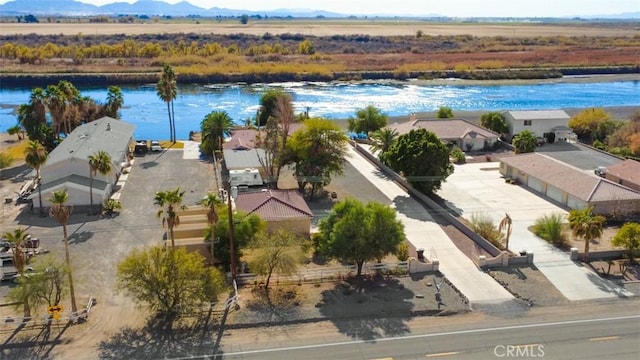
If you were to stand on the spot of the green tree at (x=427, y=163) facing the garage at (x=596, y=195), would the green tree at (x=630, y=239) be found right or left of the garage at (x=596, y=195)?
right

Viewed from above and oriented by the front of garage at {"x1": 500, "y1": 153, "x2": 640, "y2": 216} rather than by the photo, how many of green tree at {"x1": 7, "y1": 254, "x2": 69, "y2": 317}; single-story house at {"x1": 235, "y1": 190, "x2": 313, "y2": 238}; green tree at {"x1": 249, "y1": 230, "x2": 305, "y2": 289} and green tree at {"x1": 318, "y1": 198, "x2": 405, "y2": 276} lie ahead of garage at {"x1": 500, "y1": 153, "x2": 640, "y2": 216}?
4

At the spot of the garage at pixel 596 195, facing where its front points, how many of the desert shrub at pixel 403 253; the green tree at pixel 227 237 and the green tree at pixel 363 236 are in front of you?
3

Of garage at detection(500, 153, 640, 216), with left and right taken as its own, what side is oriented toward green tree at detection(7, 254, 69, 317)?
front

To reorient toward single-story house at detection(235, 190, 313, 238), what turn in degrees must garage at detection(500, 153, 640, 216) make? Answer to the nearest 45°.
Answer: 0° — it already faces it

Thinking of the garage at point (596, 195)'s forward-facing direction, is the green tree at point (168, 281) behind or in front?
in front

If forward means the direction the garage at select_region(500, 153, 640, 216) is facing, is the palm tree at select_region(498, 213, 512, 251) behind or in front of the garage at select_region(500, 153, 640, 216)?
in front

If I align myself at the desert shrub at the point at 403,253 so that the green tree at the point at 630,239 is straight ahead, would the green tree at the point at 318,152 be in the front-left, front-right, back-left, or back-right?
back-left

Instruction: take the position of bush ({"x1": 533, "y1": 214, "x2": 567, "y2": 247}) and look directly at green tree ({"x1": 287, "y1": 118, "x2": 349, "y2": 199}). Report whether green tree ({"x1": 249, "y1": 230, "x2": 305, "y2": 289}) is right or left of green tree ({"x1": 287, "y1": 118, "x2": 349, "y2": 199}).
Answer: left

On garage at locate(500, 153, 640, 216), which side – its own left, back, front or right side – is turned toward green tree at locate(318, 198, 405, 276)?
front

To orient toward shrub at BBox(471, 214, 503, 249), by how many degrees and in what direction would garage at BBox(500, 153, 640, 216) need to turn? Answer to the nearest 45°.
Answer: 0° — it already faces it

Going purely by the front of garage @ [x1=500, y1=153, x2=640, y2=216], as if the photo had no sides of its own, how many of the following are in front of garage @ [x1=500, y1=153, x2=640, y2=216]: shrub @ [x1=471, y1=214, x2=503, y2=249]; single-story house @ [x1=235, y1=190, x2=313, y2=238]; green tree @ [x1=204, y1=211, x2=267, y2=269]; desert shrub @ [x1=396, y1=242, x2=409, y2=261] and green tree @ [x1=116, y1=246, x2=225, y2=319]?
5

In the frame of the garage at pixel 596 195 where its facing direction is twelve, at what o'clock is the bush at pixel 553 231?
The bush is roughly at 11 o'clock from the garage.

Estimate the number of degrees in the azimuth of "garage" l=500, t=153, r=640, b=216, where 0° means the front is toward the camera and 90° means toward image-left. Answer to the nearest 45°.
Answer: approximately 45°

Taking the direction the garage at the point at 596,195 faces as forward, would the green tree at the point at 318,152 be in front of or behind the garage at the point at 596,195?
in front

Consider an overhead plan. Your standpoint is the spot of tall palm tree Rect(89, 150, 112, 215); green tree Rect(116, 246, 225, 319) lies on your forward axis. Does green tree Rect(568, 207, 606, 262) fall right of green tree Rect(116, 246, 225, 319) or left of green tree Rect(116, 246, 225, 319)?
left
